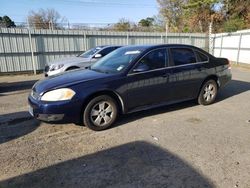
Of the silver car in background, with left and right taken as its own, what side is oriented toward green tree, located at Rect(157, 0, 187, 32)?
back

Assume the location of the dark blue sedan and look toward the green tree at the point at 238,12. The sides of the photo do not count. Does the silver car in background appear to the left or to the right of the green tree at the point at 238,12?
left

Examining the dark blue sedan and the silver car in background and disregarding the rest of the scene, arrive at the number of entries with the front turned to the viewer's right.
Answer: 0

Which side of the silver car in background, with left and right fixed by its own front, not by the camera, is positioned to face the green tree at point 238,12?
back

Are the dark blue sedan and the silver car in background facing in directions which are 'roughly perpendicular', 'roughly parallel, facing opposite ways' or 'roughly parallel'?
roughly parallel

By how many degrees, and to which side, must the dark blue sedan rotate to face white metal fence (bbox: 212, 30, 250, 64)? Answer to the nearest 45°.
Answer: approximately 180°

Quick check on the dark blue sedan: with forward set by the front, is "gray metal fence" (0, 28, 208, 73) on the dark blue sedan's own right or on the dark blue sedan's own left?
on the dark blue sedan's own right

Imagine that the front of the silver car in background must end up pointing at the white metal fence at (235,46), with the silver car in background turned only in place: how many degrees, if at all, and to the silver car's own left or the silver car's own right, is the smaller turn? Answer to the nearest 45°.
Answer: approximately 180°

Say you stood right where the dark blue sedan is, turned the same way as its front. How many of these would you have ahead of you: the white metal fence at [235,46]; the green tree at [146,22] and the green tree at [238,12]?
0

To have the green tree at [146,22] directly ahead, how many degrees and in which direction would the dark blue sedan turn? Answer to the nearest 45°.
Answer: approximately 135° to its right

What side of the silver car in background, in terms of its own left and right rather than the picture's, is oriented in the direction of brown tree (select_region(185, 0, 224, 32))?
back

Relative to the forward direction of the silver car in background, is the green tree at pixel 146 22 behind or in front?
behind
